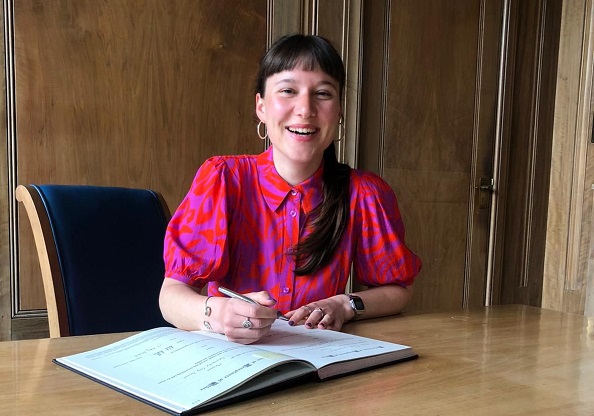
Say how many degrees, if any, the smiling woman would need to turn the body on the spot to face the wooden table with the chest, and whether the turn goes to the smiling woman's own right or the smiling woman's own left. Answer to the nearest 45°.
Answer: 0° — they already face it

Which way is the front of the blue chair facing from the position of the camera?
facing the viewer and to the right of the viewer

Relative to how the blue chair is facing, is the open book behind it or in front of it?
in front

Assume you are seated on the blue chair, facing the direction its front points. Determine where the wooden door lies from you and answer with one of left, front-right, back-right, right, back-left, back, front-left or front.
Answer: left

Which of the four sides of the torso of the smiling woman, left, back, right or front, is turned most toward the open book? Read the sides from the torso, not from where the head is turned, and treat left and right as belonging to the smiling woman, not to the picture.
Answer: front

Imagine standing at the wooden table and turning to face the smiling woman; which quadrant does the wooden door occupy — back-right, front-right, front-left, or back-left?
front-right

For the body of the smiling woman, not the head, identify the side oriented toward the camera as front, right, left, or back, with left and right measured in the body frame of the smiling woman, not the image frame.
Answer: front

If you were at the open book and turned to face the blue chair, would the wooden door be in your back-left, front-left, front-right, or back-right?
front-right

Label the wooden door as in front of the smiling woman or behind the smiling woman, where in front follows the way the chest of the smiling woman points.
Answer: behind

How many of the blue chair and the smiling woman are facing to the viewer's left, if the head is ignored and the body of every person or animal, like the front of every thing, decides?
0

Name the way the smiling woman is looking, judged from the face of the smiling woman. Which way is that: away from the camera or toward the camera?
toward the camera
